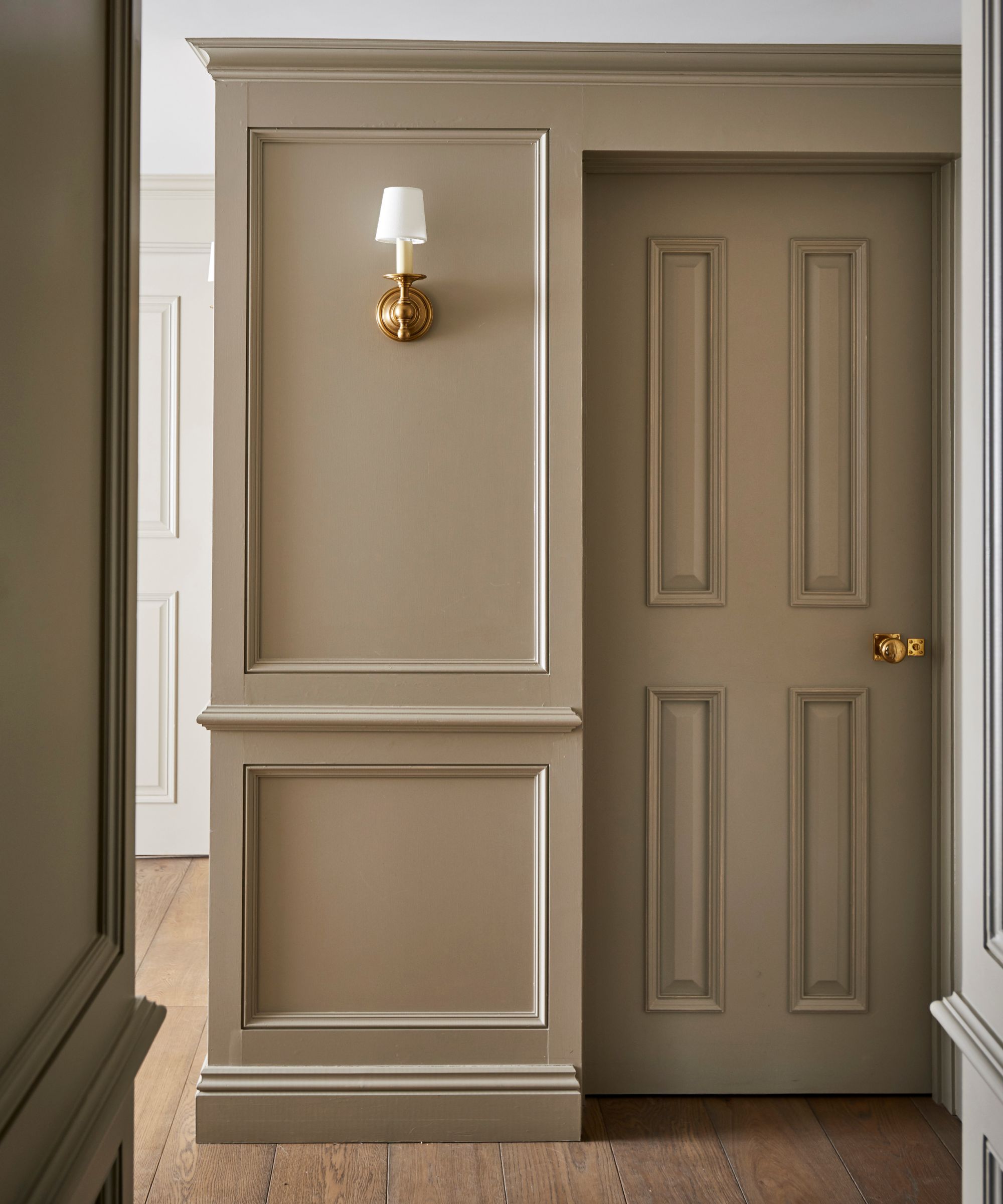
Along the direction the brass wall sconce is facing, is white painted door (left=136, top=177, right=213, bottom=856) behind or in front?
behind

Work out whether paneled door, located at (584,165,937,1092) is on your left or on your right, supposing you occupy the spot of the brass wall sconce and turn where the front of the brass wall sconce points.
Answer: on your left

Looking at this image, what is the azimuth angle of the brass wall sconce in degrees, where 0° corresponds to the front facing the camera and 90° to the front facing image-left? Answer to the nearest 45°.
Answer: approximately 0°
